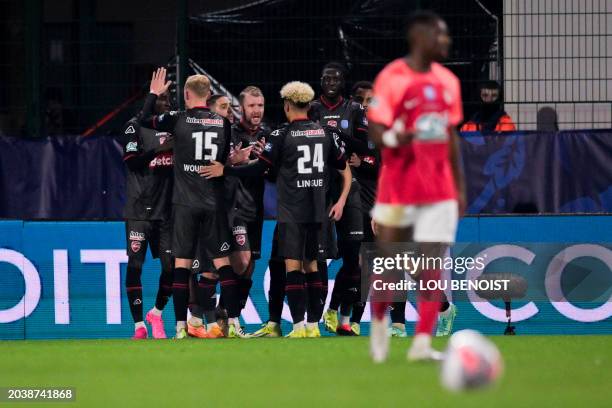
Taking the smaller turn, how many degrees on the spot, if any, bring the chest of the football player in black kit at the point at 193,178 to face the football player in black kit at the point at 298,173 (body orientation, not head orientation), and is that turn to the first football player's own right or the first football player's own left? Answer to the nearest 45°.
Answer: approximately 90° to the first football player's own right

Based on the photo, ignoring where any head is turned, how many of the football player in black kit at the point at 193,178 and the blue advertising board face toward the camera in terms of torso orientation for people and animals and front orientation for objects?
1

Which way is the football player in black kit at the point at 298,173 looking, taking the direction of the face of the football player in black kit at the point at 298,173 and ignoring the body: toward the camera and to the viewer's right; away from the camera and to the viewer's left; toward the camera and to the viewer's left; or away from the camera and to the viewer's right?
away from the camera and to the viewer's left

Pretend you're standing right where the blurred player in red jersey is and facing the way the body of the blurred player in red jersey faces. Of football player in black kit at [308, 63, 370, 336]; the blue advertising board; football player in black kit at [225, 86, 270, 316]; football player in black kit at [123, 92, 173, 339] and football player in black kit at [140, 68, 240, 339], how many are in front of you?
0

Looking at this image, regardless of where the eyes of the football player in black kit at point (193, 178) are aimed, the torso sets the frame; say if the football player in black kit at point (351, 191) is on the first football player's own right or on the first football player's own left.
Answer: on the first football player's own right

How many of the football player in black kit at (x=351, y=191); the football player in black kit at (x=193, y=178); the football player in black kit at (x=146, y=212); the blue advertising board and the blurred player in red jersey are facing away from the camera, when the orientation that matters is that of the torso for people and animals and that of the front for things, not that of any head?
1

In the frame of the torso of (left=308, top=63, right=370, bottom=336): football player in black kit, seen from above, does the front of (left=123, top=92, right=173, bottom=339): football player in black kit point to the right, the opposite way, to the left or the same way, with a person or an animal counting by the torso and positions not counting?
to the left

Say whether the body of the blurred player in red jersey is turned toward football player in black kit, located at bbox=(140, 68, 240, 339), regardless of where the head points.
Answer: no

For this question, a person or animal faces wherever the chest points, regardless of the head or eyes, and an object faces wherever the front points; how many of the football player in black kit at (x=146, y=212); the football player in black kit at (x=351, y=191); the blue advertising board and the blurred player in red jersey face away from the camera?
0

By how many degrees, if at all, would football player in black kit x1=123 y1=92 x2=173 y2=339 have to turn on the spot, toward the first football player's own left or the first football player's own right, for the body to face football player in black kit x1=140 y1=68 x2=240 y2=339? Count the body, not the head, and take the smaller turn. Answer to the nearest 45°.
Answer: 0° — they already face them

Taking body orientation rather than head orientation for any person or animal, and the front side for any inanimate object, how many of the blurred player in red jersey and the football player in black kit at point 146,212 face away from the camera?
0

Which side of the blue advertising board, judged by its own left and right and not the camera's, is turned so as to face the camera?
front

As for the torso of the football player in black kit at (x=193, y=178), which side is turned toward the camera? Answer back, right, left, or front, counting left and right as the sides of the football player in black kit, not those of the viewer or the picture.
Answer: back

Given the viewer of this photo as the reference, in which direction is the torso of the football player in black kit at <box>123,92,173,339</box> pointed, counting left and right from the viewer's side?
facing the viewer and to the right of the viewer
